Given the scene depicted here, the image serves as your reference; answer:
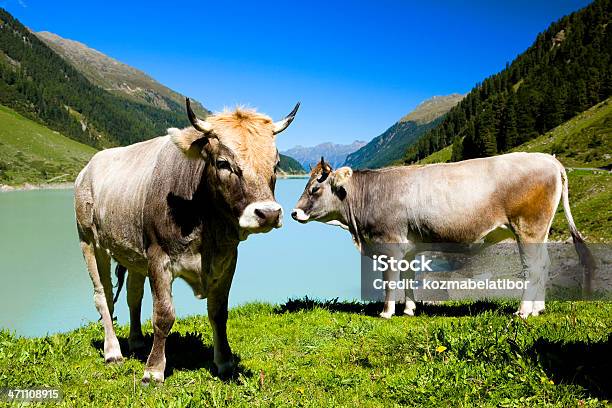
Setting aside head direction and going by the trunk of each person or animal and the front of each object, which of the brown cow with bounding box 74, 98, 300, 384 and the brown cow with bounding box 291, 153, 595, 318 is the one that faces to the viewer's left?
the brown cow with bounding box 291, 153, 595, 318

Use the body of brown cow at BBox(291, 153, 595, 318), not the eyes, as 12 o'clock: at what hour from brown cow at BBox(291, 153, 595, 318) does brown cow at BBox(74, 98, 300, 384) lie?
brown cow at BBox(74, 98, 300, 384) is roughly at 10 o'clock from brown cow at BBox(291, 153, 595, 318).

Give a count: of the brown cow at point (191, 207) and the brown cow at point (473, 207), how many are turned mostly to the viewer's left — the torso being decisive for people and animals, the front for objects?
1

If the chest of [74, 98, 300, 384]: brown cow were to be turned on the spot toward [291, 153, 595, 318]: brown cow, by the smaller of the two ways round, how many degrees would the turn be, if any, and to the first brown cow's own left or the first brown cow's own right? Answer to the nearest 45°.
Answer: approximately 90° to the first brown cow's own left

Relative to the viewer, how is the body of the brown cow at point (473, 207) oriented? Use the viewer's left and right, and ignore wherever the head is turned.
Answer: facing to the left of the viewer

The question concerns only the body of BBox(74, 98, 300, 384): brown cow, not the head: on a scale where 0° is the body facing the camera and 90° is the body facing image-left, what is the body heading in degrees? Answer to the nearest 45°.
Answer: approximately 315°

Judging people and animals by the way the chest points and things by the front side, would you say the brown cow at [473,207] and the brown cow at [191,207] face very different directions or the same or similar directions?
very different directions
